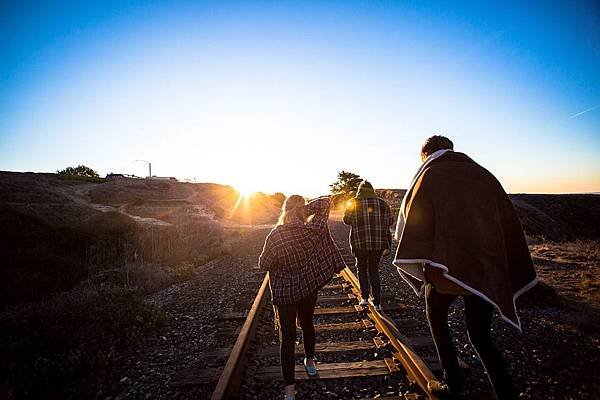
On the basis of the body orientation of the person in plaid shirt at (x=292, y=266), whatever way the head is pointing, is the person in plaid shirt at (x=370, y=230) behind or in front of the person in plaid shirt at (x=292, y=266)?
in front

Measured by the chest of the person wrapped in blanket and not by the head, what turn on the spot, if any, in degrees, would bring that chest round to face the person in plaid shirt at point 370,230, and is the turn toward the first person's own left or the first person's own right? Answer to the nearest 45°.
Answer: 0° — they already face them

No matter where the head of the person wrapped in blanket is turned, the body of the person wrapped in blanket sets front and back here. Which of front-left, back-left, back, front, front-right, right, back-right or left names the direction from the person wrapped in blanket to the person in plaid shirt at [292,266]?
front-left

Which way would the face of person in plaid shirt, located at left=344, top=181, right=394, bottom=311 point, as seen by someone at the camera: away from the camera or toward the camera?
away from the camera

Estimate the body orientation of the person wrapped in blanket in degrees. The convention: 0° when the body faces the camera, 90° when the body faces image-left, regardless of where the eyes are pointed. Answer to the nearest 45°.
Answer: approximately 135°

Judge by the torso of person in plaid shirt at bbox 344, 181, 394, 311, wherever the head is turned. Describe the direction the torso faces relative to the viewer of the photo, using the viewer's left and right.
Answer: facing away from the viewer

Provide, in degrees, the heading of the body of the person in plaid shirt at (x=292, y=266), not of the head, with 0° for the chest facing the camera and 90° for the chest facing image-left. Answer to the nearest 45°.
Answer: approximately 180°

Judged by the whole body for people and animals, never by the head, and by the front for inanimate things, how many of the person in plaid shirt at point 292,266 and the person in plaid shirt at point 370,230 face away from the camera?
2
